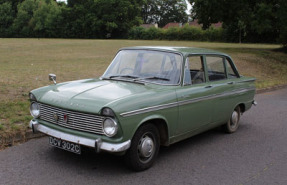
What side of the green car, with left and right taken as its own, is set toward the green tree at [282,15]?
back

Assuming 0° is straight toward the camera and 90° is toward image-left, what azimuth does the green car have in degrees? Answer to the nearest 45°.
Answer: approximately 45°

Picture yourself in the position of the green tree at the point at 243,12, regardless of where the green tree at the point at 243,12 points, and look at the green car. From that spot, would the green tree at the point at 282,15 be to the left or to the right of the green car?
left

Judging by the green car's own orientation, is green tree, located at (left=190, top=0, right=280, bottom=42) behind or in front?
behind
